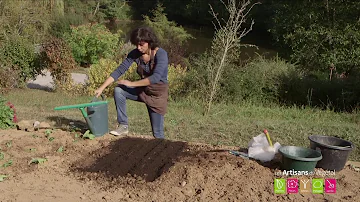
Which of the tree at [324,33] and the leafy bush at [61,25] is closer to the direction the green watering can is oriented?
the leafy bush

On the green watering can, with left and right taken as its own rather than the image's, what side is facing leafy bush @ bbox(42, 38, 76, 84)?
right

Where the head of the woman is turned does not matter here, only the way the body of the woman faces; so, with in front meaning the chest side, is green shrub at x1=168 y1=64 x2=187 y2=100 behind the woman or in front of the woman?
behind

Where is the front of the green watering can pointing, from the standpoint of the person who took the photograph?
facing to the left of the viewer

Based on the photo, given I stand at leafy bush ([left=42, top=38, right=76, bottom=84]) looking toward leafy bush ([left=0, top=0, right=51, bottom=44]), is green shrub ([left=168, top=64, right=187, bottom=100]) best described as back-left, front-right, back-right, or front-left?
back-right

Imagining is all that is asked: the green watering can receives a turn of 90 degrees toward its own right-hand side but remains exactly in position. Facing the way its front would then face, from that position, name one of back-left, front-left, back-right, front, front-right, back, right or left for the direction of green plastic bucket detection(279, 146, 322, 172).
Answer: back-right

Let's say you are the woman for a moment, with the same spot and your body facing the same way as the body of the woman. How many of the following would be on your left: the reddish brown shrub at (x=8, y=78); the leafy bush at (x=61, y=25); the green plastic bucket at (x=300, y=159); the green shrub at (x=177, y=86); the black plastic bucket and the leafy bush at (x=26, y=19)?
2

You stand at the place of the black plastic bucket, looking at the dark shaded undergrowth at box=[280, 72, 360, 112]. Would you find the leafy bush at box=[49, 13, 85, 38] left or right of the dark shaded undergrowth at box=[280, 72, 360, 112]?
left

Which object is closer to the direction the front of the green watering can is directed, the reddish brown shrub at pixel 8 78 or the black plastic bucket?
the reddish brown shrub

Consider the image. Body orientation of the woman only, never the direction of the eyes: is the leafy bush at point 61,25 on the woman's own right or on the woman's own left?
on the woman's own right

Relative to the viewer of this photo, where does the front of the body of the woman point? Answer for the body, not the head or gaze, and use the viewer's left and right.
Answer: facing the viewer and to the left of the viewer

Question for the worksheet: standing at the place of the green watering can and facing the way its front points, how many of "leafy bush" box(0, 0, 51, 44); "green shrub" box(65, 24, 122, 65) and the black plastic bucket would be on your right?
2

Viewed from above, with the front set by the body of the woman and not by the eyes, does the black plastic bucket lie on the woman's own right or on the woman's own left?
on the woman's own left

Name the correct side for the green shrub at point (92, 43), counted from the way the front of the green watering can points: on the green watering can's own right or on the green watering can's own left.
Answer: on the green watering can's own right

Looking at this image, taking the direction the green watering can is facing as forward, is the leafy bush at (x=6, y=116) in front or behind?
in front

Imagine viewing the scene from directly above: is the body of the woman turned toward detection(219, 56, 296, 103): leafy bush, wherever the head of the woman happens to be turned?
no

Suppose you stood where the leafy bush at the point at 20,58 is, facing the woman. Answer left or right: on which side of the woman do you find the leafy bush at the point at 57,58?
left

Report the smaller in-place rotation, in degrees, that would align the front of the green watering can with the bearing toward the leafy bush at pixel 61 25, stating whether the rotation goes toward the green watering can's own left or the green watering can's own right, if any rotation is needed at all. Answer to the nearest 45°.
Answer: approximately 90° to the green watering can's own right
